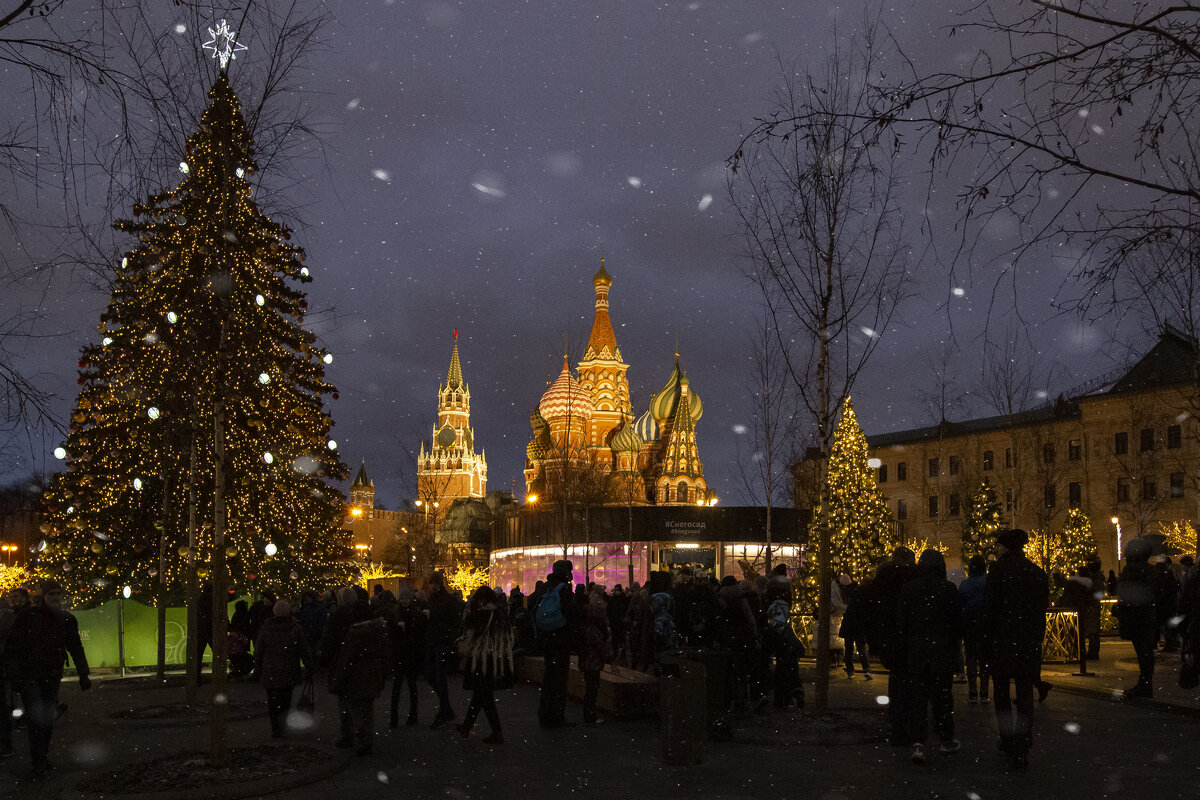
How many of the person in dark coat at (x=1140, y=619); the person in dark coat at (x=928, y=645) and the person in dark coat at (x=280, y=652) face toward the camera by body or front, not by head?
0

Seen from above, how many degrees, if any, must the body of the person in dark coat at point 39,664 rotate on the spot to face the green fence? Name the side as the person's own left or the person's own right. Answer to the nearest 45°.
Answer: approximately 180°

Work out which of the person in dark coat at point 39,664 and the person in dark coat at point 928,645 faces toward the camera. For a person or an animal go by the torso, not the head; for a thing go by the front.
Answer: the person in dark coat at point 39,664

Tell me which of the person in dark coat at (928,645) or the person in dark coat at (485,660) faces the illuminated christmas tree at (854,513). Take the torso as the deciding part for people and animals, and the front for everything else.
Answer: the person in dark coat at (928,645)

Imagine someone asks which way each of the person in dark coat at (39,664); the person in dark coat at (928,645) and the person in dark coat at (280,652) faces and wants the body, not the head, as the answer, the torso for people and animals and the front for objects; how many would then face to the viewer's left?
0

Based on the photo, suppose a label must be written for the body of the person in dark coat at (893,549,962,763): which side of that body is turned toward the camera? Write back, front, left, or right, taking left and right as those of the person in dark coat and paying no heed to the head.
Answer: back

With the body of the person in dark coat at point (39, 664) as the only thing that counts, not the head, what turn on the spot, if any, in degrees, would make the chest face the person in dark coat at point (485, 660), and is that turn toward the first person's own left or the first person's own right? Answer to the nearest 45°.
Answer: approximately 90° to the first person's own left

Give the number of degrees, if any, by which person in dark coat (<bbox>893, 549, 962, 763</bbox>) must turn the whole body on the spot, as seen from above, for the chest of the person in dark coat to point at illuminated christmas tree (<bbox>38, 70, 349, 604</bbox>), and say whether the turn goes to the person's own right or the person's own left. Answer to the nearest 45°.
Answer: approximately 45° to the person's own left

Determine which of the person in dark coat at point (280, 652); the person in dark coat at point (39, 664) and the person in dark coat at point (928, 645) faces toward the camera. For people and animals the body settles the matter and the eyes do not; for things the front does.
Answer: the person in dark coat at point (39, 664)

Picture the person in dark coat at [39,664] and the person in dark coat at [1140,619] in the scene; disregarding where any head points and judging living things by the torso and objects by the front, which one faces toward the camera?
the person in dark coat at [39,664]

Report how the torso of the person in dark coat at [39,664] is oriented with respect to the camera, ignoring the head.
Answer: toward the camera
